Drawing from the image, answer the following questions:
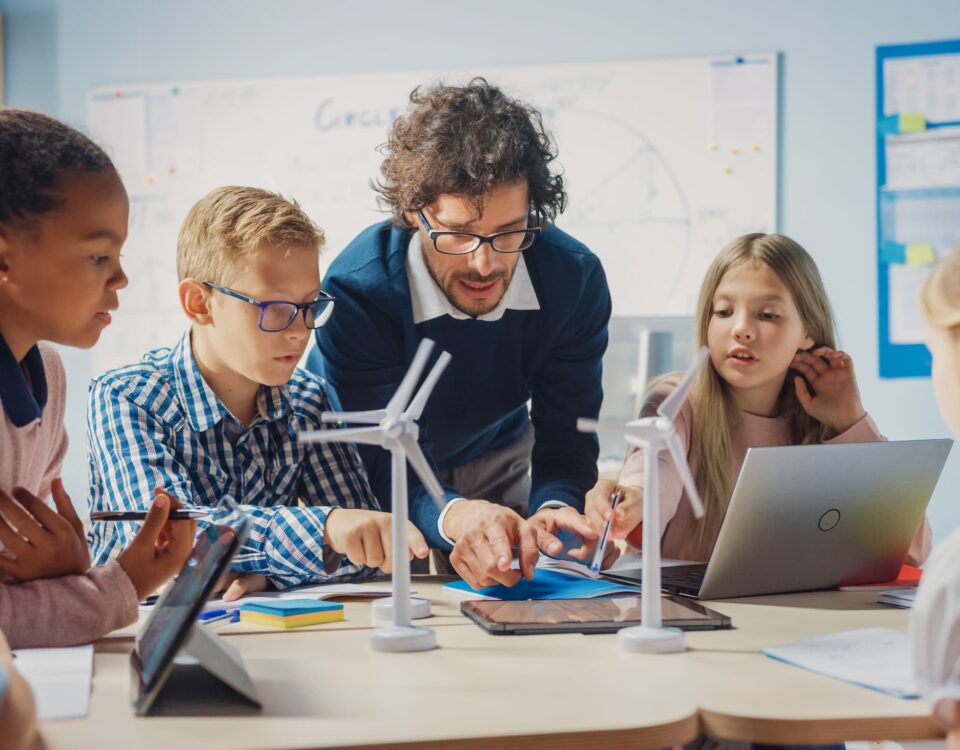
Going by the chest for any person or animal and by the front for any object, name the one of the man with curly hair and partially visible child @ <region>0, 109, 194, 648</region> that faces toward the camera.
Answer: the man with curly hair

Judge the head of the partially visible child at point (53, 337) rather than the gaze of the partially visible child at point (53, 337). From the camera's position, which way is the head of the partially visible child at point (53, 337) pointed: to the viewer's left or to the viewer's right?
to the viewer's right

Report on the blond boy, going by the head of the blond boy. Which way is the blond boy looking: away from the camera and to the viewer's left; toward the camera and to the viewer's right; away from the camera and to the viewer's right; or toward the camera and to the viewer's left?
toward the camera and to the viewer's right

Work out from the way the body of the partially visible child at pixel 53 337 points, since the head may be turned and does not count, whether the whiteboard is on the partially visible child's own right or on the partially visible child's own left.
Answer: on the partially visible child's own left

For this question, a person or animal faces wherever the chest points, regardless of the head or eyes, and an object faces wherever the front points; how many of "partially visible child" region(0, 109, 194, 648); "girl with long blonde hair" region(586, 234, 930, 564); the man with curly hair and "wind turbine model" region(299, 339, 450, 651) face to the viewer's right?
1

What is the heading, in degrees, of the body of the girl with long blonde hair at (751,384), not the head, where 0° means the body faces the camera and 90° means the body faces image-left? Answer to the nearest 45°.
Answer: approximately 45°

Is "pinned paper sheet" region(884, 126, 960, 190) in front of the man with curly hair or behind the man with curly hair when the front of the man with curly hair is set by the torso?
behind

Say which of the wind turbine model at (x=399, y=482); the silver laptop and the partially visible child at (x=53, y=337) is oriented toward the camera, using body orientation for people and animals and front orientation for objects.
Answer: the wind turbine model

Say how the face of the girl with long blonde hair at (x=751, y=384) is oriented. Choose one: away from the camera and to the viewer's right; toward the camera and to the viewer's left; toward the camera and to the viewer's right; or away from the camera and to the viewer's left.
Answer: toward the camera and to the viewer's left

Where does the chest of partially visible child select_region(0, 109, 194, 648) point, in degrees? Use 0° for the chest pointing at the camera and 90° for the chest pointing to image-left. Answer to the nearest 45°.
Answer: approximately 270°

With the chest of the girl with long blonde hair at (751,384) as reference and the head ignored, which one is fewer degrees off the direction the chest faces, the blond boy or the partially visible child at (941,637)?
the blond boy

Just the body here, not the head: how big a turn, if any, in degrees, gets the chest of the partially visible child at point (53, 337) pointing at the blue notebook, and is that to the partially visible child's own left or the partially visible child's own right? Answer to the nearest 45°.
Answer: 0° — they already face it

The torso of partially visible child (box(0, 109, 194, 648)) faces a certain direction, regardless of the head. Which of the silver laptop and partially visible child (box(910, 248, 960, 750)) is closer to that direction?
the silver laptop

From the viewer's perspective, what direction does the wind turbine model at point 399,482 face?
toward the camera

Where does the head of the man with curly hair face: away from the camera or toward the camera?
toward the camera

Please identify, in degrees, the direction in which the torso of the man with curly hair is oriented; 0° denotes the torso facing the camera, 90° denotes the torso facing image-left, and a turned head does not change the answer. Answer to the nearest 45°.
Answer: approximately 0°

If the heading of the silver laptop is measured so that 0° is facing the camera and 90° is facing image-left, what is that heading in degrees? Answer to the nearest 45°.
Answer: approximately 135°

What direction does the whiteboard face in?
toward the camera
